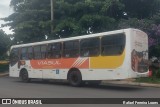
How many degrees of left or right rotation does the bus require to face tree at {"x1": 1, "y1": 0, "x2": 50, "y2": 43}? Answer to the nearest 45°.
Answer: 0° — it already faces it

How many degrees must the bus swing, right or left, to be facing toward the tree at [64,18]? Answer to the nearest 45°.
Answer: approximately 45° to its right

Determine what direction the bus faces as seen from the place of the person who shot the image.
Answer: facing away from the viewer and to the left of the viewer
